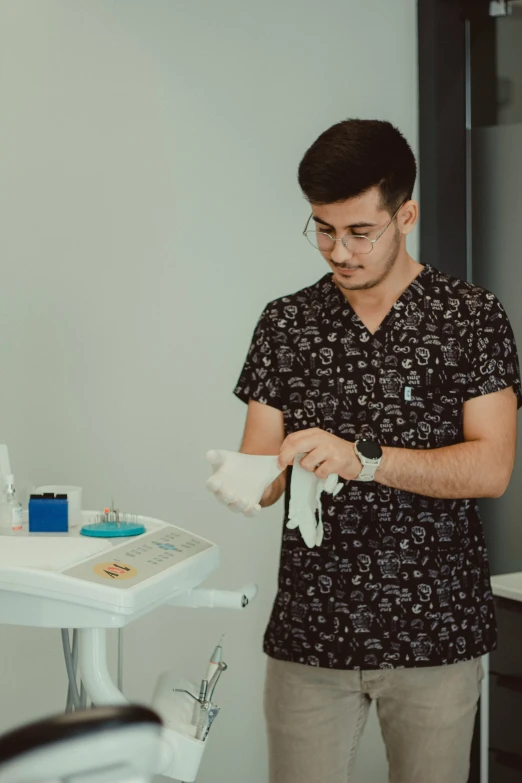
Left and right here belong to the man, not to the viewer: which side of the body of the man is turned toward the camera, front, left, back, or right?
front

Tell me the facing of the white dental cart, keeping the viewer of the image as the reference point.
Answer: facing the viewer and to the right of the viewer

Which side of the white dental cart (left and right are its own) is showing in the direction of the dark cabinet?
left

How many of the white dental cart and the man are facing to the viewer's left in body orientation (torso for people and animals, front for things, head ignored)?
0

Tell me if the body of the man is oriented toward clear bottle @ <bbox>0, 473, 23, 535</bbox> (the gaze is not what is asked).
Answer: no

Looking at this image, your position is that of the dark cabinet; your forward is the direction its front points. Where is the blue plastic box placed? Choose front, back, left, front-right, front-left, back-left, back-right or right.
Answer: front

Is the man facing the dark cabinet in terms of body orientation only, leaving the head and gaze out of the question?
no

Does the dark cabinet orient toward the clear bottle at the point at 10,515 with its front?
yes

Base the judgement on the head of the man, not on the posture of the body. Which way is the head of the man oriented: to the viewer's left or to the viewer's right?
to the viewer's left

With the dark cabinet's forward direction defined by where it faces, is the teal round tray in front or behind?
in front

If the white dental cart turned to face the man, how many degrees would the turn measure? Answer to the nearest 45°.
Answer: approximately 45° to its left

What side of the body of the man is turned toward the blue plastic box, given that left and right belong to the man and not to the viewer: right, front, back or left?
right

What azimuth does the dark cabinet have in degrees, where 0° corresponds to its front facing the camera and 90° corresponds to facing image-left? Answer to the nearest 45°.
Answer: approximately 45°

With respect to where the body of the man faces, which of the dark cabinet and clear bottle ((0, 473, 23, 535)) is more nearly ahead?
the clear bottle
